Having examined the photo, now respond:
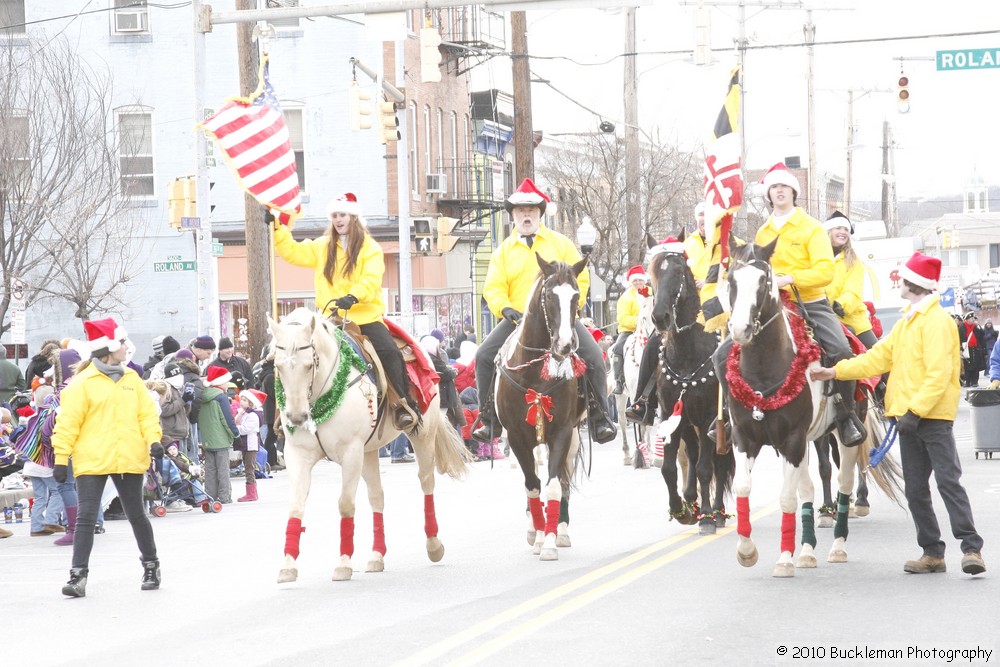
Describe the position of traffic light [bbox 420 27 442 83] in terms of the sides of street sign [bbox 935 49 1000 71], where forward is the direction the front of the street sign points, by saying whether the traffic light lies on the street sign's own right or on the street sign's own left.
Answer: on the street sign's own right

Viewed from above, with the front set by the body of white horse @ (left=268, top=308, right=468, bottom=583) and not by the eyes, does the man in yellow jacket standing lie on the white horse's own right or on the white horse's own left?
on the white horse's own left

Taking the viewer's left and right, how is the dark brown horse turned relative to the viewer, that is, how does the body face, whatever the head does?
facing the viewer

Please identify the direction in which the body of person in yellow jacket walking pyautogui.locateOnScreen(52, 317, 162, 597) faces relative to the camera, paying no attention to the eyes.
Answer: toward the camera

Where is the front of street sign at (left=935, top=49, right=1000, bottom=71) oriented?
toward the camera

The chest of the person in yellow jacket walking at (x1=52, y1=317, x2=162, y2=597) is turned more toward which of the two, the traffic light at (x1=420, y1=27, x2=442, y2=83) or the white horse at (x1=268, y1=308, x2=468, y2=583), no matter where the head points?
the white horse

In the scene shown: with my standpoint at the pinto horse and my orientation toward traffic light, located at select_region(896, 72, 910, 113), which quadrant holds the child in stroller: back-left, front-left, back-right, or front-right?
front-left

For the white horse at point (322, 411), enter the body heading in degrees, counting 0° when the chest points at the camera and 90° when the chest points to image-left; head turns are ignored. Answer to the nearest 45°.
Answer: approximately 45°

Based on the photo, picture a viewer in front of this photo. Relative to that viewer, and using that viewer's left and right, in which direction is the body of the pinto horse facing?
facing the viewer and to the left of the viewer

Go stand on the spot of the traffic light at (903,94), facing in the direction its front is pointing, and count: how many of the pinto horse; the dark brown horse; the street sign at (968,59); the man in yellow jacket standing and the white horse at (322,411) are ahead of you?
5

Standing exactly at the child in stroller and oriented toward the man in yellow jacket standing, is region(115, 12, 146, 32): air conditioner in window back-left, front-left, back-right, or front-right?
back-left

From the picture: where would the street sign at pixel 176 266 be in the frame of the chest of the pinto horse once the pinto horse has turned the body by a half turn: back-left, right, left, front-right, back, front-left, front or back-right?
left

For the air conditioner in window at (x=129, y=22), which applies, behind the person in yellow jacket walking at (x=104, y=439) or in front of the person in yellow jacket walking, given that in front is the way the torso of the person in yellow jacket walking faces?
behind

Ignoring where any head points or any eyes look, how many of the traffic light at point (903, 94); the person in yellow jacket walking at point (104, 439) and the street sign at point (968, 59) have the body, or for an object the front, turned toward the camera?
3

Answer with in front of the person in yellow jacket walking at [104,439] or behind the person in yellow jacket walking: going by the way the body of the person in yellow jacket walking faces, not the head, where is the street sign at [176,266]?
behind
